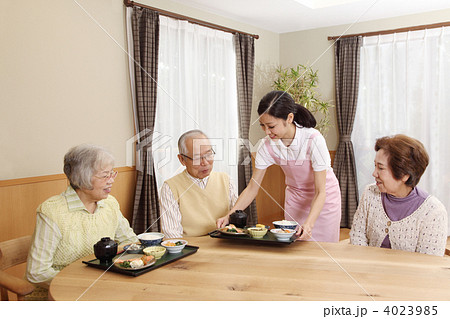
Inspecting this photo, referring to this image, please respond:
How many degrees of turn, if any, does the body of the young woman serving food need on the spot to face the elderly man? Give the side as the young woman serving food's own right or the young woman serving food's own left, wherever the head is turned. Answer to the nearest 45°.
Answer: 0° — they already face them

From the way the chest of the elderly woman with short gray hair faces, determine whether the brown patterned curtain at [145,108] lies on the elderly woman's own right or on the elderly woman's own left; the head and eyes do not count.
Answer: on the elderly woman's own left

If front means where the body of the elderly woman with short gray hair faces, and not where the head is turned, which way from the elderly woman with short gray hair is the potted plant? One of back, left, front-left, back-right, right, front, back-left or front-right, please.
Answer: left

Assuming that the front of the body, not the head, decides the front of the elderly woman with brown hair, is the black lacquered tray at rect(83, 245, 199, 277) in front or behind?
in front

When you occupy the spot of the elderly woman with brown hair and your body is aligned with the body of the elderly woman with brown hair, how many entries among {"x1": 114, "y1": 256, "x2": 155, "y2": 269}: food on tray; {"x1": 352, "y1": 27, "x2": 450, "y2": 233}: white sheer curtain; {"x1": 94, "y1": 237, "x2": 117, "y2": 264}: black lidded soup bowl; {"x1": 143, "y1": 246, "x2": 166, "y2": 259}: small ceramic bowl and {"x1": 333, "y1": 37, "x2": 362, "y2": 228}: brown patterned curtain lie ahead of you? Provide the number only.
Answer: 3

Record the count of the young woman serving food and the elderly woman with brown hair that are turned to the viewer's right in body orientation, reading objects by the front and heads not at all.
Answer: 0

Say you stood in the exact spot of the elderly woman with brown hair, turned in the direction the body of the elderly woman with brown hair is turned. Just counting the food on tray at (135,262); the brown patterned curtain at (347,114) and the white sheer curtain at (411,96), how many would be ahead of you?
1

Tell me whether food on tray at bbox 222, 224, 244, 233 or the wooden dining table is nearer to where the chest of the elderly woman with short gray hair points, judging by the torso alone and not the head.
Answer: the wooden dining table

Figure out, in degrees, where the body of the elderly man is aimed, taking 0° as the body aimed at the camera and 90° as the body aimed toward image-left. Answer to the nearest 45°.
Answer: approximately 315°

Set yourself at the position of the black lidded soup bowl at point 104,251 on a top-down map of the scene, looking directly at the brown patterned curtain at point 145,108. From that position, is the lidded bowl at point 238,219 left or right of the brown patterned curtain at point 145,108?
right

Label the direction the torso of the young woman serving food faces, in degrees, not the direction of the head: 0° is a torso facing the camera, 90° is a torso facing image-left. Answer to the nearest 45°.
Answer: approximately 45°

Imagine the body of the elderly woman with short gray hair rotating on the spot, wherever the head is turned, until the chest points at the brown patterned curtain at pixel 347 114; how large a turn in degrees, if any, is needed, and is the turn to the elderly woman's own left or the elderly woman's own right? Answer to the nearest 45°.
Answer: approximately 90° to the elderly woman's own left

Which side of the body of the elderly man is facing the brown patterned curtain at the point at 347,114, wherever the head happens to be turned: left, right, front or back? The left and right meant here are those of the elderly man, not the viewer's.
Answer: left

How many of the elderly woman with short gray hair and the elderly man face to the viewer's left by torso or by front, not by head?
0

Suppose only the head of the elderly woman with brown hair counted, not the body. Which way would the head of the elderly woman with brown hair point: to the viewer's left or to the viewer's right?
to the viewer's left

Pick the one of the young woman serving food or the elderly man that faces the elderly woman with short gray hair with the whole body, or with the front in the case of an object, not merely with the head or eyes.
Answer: the young woman serving food
